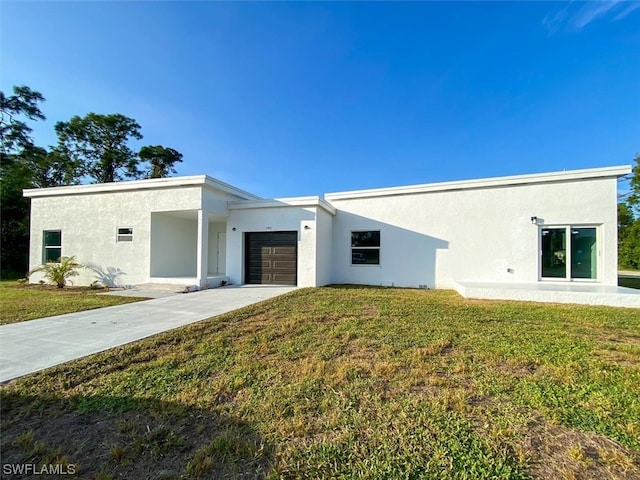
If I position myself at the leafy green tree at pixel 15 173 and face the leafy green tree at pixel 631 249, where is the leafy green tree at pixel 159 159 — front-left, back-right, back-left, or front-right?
front-left

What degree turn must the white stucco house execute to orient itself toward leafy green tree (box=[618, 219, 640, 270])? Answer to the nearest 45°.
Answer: approximately 135° to its left

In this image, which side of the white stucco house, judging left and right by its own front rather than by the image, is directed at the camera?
front

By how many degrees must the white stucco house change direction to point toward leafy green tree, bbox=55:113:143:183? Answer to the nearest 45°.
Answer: approximately 135° to its right

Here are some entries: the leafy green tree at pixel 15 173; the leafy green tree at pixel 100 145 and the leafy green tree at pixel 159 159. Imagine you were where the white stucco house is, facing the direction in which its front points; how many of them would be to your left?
0

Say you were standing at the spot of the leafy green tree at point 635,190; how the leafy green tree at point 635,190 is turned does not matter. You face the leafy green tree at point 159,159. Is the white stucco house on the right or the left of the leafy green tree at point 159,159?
left

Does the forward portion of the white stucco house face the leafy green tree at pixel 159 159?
no

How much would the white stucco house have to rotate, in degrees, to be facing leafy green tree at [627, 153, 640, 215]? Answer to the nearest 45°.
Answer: approximately 135° to its left
